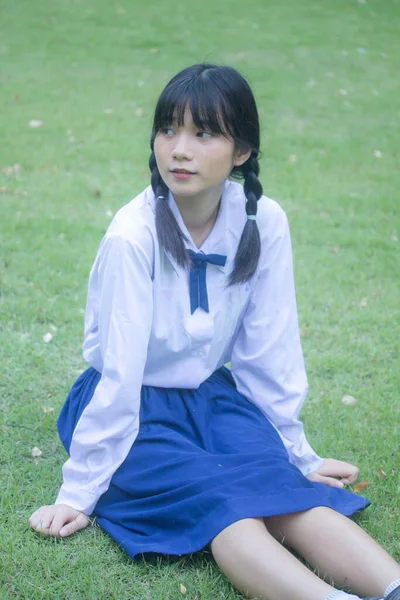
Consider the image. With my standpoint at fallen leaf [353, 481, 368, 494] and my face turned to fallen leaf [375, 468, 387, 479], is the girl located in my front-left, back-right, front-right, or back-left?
back-left

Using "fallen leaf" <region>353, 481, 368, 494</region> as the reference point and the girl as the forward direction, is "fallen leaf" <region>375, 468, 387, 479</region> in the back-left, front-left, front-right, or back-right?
back-right

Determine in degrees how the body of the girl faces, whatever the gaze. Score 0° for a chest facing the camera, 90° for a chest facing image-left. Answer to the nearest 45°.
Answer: approximately 315°

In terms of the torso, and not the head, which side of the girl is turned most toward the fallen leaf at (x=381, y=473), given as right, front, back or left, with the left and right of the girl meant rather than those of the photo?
left

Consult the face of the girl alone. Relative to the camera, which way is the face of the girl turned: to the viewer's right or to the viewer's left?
to the viewer's left
